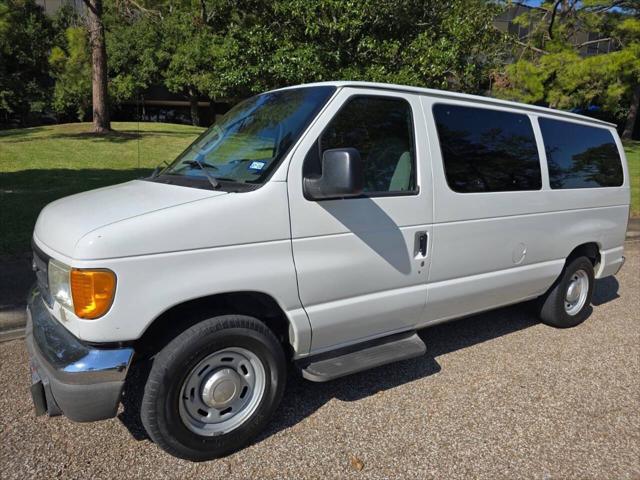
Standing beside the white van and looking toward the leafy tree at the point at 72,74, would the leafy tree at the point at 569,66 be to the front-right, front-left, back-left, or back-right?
front-right

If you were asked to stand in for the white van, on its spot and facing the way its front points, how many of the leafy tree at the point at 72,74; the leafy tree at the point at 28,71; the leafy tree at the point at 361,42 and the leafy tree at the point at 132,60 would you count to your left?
0

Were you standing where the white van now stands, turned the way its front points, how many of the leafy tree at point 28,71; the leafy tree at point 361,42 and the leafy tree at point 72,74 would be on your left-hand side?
0

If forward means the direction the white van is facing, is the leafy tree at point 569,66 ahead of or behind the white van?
behind

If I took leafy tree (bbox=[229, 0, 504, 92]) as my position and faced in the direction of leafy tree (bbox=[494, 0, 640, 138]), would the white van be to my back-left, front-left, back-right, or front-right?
back-right

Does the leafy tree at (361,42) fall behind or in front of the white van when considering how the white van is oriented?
behind

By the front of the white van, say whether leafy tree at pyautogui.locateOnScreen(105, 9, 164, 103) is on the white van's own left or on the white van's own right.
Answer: on the white van's own right

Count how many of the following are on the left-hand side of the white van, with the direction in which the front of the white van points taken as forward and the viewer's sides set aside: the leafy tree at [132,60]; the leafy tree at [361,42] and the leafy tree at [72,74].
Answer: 0

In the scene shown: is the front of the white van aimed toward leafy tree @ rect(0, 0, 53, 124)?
no

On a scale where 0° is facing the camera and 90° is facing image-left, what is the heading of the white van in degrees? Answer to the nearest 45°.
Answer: approximately 45°

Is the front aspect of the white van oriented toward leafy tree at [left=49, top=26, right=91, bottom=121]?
no

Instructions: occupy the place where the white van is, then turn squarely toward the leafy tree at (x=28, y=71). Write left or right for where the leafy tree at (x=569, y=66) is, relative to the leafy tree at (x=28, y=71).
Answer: right

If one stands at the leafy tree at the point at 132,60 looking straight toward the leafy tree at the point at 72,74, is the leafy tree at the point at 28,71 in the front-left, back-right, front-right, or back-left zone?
front-right
